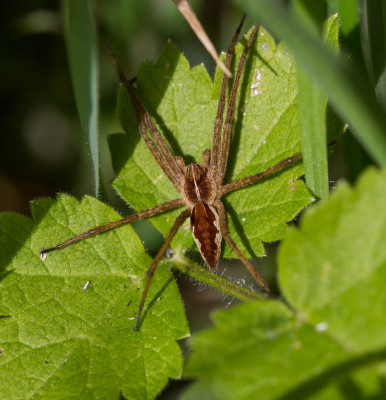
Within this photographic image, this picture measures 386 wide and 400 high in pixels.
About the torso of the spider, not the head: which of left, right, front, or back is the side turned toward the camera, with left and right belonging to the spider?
back

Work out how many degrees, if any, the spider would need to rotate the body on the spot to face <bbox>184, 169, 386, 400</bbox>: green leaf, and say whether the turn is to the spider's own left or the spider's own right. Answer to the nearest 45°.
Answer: approximately 180°
